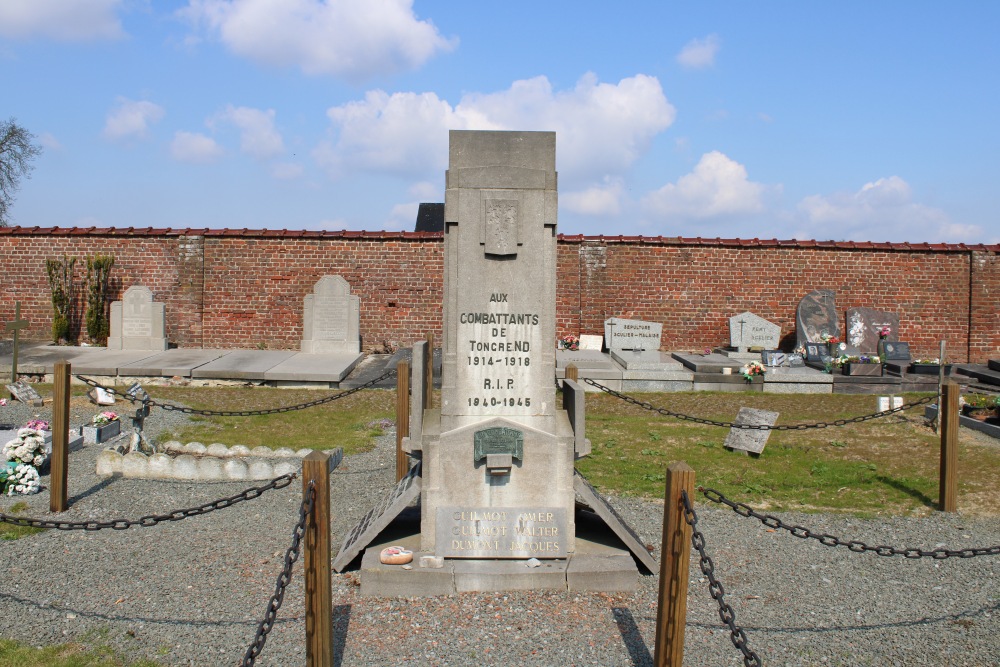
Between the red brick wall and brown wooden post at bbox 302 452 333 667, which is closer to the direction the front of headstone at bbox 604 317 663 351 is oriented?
the brown wooden post

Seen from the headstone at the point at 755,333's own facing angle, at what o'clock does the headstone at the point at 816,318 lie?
the headstone at the point at 816,318 is roughly at 8 o'clock from the headstone at the point at 755,333.

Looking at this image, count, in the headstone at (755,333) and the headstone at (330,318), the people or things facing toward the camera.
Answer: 2

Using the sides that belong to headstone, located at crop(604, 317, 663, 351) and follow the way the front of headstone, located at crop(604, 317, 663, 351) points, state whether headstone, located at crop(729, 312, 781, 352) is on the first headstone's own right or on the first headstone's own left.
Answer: on the first headstone's own left

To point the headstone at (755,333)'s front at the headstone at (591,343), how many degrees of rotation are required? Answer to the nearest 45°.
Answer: approximately 90° to its right

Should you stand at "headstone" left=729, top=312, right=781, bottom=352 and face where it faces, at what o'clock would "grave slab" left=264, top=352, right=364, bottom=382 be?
The grave slab is roughly at 2 o'clock from the headstone.

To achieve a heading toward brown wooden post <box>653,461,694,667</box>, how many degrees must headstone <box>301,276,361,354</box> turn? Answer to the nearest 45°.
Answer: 0° — it already faces it

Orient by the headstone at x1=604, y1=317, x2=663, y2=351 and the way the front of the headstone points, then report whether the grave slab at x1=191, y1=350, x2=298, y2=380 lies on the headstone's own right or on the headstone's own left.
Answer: on the headstone's own right

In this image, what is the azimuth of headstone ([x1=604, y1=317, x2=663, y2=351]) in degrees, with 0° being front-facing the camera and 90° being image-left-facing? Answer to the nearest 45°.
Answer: approximately 0°
